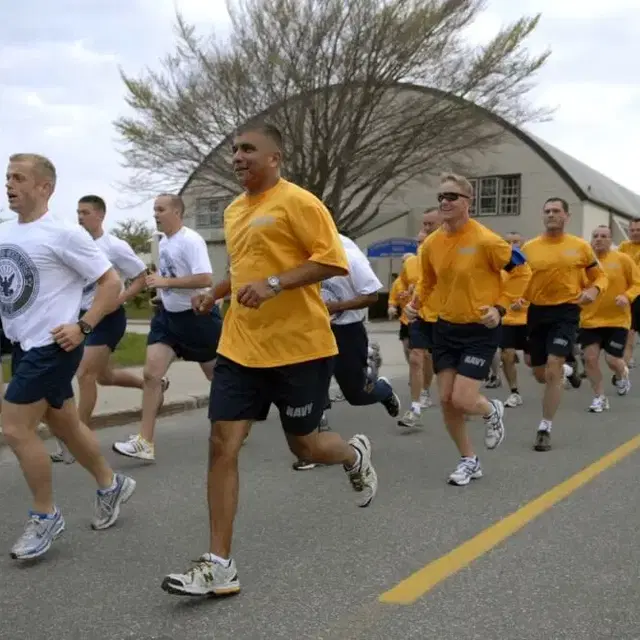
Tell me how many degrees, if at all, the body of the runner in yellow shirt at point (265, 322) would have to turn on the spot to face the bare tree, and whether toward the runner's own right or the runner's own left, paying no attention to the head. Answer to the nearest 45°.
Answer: approximately 135° to the runner's own right

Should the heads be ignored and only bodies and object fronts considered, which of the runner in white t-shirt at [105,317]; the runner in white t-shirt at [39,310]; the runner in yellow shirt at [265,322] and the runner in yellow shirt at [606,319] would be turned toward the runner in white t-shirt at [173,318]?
the runner in yellow shirt at [606,319]

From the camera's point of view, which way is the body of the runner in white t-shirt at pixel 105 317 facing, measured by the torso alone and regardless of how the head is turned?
to the viewer's left

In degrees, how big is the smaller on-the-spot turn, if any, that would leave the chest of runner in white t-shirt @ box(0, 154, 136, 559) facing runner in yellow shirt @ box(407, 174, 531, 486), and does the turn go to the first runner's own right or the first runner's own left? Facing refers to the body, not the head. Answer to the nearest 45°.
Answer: approximately 135° to the first runner's own left

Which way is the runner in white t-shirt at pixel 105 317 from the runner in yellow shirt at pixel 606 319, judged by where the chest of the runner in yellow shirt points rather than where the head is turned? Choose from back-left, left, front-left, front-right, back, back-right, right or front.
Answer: front

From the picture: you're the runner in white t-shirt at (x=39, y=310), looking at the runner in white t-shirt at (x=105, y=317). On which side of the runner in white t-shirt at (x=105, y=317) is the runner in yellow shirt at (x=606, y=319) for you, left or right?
right

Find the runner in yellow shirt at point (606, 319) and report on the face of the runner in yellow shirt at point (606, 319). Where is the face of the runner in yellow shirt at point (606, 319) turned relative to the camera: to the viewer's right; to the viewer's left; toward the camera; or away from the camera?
toward the camera

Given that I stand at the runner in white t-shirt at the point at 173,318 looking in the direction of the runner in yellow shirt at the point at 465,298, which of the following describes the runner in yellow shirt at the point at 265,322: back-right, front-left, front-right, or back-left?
front-right

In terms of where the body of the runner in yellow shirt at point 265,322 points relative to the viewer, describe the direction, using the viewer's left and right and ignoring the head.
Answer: facing the viewer and to the left of the viewer

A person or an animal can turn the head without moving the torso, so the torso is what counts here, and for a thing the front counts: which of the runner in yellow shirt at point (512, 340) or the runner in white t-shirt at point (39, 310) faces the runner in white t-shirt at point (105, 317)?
the runner in yellow shirt

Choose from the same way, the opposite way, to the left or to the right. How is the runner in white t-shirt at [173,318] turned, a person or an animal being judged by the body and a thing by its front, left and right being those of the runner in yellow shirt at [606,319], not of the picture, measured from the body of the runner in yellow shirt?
the same way

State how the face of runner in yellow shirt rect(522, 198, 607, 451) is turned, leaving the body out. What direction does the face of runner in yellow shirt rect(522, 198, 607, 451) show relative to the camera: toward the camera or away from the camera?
toward the camera

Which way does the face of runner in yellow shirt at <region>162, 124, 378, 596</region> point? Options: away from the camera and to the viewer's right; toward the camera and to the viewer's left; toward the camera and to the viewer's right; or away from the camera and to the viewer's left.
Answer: toward the camera and to the viewer's left

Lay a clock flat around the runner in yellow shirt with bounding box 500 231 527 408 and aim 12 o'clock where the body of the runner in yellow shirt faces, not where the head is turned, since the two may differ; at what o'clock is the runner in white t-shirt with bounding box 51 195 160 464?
The runner in white t-shirt is roughly at 12 o'clock from the runner in yellow shirt.

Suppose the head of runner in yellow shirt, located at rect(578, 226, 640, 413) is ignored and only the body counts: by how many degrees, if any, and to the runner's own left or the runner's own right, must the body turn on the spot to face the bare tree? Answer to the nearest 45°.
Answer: approximately 90° to the runner's own right

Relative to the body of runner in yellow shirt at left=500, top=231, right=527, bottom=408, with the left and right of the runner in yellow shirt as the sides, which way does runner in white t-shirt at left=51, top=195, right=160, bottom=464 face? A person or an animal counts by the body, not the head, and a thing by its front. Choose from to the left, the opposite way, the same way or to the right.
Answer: the same way

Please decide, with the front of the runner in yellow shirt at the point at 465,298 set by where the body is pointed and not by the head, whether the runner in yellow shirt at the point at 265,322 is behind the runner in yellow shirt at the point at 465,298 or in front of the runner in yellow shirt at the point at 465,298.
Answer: in front
